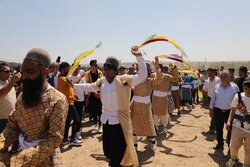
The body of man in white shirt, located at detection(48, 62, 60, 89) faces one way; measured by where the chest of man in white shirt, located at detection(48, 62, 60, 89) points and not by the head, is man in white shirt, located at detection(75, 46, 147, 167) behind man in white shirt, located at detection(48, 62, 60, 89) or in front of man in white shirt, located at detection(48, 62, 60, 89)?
in front

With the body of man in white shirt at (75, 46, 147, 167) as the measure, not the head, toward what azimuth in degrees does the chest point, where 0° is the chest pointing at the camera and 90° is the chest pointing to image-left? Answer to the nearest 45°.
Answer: approximately 45°

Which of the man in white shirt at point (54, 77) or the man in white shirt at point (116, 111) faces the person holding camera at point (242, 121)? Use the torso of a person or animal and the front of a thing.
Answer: the man in white shirt at point (54, 77)

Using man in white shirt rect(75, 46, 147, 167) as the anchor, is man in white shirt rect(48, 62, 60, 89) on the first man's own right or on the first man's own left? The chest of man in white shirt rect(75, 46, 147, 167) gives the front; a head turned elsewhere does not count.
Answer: on the first man's own right

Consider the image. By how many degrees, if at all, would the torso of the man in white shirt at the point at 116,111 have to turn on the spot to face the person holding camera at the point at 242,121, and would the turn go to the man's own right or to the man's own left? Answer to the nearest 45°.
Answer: approximately 135° to the man's own left

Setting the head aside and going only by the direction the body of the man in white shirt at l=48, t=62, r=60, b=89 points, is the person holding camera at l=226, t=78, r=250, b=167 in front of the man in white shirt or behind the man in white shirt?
in front

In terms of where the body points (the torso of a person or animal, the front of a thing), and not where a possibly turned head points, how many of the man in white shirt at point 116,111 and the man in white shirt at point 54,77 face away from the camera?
0

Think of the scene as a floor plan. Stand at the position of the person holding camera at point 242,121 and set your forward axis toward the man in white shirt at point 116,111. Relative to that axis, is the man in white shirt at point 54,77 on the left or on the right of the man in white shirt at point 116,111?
right

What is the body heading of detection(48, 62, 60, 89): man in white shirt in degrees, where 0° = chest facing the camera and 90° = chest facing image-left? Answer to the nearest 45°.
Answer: approximately 315°
